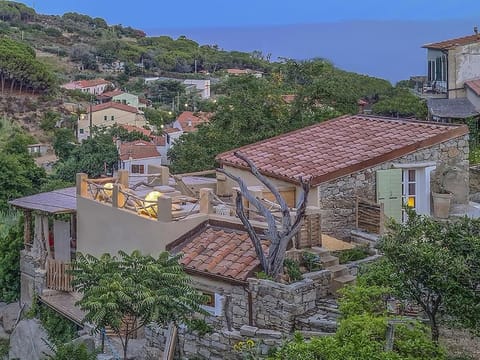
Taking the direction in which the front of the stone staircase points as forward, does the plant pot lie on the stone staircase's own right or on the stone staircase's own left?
on the stone staircase's own left

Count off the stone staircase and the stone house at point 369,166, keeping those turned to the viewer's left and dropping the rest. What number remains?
0

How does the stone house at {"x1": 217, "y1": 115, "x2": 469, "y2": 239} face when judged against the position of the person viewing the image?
facing the viewer and to the right of the viewer

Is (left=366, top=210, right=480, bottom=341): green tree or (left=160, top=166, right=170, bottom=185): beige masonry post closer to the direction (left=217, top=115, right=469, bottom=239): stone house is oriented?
the green tree

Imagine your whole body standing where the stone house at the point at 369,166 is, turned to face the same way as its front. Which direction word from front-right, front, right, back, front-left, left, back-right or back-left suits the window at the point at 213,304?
right

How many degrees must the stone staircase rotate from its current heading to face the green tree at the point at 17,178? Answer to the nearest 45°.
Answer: approximately 180°

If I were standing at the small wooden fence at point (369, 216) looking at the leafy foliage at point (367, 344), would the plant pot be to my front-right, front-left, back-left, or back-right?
back-left

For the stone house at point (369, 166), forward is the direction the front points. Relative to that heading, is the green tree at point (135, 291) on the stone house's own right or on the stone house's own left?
on the stone house's own right
